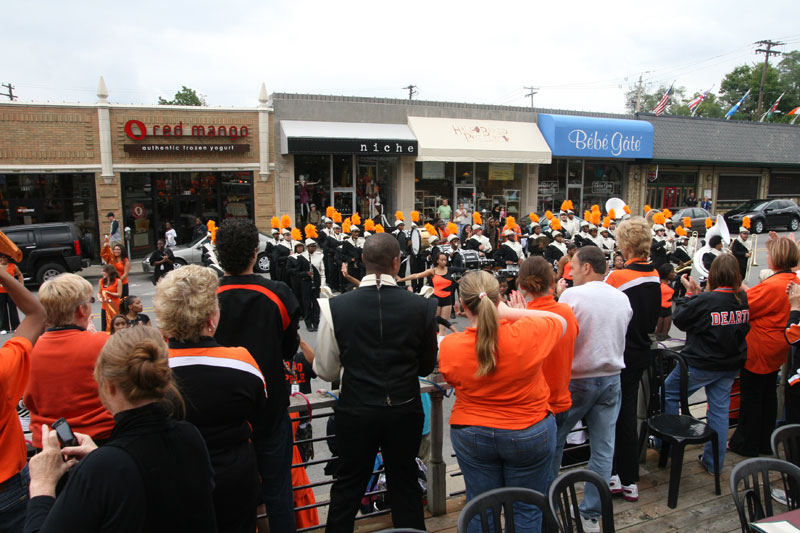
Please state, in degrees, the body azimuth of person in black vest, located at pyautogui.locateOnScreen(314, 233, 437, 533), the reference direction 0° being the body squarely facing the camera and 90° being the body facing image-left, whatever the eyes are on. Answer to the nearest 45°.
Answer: approximately 180°

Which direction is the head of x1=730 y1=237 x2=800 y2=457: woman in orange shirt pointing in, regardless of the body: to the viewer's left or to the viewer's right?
to the viewer's left

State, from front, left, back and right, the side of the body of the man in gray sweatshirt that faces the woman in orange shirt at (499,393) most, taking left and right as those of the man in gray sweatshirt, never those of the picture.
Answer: left

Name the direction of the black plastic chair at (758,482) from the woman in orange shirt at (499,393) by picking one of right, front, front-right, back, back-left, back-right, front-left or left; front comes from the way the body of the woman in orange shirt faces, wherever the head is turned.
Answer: right

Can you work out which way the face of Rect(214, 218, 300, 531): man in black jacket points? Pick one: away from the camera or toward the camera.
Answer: away from the camera

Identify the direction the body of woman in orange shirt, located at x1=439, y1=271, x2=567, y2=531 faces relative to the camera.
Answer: away from the camera

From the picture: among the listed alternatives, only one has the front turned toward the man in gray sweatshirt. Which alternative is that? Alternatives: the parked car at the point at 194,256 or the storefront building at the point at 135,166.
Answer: the storefront building

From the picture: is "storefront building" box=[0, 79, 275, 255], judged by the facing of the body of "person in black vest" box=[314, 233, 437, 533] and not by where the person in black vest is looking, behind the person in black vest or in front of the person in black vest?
in front

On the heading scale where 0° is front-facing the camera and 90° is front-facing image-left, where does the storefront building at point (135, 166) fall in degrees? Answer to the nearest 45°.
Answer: approximately 0°

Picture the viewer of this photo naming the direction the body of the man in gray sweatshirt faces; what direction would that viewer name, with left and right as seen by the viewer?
facing away from the viewer and to the left of the viewer

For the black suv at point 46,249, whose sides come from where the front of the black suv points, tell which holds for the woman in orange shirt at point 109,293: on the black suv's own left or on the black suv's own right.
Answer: on the black suv's own left

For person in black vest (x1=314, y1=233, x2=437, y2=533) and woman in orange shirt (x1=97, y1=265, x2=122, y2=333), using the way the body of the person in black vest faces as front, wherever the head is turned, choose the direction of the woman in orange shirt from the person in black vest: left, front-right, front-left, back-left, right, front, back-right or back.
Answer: front-left

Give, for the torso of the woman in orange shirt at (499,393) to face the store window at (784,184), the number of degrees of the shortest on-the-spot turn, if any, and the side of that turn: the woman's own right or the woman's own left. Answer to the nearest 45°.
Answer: approximately 45° to the woman's own right

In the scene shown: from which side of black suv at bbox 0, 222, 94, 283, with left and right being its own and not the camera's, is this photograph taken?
left

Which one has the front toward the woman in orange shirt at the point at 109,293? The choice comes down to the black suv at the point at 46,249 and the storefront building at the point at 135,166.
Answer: the storefront building
